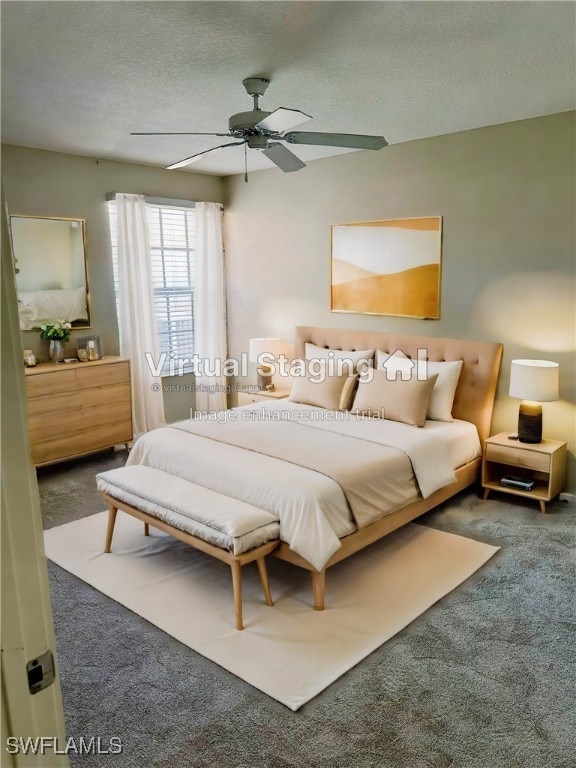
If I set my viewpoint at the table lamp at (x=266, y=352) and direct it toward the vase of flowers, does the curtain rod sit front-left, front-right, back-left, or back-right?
front-right

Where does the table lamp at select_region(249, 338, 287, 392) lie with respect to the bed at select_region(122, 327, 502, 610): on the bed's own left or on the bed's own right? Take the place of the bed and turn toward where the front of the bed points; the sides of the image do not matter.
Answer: on the bed's own right

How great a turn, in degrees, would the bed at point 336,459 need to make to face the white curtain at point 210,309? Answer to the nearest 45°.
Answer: approximately 90° to its right

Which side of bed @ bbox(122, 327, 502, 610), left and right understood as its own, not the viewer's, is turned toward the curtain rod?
right

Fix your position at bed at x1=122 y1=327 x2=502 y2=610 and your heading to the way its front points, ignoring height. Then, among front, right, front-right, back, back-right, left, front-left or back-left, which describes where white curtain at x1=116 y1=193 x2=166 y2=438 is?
right

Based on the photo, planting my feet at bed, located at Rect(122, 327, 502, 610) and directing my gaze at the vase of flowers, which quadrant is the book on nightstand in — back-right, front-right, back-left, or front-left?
back-right
